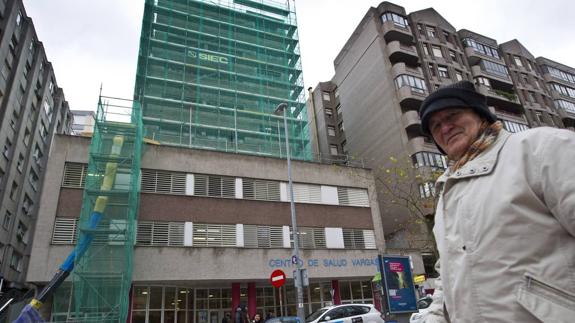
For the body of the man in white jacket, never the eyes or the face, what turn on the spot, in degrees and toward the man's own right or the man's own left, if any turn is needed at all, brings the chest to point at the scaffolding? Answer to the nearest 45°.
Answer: approximately 90° to the man's own right

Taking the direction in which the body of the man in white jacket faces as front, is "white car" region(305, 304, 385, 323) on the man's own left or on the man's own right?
on the man's own right

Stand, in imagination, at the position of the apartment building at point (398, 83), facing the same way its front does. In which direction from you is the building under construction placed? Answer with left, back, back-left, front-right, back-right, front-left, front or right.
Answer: right

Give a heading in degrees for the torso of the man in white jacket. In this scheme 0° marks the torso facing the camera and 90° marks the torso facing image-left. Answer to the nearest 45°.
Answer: approximately 45°

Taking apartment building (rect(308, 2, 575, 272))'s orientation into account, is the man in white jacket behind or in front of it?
in front

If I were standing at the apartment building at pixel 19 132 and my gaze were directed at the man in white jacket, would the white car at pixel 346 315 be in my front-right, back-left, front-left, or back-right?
front-left

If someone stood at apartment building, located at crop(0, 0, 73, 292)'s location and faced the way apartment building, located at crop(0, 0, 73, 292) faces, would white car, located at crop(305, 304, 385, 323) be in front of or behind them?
in front

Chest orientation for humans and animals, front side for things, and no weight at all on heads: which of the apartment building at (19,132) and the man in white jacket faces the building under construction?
the apartment building

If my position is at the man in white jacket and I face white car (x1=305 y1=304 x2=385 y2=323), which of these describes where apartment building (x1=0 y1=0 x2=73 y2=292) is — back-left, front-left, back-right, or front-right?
front-left

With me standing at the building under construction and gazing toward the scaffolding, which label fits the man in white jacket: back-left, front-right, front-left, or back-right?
front-left

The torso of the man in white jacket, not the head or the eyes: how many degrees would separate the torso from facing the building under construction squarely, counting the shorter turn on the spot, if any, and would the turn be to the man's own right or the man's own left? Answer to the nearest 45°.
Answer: approximately 90° to the man's own right

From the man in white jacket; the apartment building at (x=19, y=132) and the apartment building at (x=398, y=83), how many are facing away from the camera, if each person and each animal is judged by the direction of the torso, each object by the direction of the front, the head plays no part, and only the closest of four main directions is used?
0

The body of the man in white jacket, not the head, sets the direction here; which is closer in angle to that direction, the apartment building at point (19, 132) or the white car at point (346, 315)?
the apartment building

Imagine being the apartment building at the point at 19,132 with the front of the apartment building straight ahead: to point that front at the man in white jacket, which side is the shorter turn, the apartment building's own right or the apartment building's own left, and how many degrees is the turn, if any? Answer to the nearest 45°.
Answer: approximately 45° to the apartment building's own right

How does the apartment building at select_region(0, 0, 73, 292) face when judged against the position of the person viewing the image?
facing the viewer and to the right of the viewer
